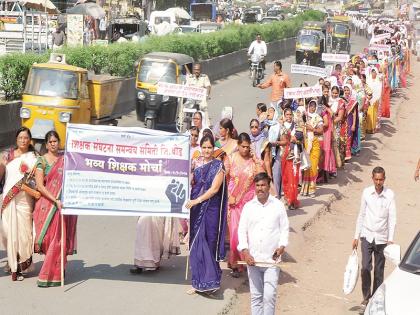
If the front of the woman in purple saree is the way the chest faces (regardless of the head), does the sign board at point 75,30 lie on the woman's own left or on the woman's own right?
on the woman's own right

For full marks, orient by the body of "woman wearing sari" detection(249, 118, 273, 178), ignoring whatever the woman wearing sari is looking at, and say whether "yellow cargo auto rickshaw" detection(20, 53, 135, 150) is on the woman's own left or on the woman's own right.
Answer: on the woman's own right

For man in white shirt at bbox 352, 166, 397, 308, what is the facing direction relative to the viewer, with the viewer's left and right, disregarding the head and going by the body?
facing the viewer

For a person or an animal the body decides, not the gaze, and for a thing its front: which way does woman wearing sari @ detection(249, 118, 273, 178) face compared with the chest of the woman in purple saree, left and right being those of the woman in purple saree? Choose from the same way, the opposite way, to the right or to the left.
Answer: the same way

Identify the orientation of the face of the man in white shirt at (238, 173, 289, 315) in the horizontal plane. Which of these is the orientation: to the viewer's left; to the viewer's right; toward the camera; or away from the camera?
toward the camera

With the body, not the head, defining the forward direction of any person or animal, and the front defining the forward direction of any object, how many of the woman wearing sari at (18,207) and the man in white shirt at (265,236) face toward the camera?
2

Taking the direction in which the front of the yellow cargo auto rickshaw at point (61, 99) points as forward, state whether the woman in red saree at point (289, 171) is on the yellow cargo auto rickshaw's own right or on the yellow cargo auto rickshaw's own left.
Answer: on the yellow cargo auto rickshaw's own left

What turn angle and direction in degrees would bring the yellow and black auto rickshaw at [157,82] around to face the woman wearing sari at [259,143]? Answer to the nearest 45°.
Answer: approximately 45° to its left

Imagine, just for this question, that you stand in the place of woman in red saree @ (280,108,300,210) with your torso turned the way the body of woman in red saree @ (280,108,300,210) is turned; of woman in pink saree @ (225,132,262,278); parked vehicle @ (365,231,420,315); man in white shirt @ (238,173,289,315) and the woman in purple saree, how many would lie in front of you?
4

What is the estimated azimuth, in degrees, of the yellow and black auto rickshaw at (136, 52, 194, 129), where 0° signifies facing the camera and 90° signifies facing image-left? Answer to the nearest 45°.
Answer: approximately 45°

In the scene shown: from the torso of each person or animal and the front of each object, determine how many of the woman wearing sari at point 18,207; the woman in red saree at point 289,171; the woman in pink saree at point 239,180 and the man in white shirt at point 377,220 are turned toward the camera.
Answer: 4

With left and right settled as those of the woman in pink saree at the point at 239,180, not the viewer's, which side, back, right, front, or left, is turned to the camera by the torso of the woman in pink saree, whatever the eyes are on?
front

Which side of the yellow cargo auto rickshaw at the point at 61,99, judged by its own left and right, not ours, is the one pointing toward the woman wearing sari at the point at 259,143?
left

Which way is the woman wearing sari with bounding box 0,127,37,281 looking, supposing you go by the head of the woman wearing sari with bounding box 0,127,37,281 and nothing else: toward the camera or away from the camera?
toward the camera
